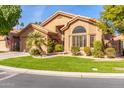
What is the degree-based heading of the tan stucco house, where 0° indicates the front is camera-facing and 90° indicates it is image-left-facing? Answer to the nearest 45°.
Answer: approximately 0°

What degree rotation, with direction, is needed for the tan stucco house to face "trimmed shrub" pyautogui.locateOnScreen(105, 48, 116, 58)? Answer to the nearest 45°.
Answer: approximately 45° to its left

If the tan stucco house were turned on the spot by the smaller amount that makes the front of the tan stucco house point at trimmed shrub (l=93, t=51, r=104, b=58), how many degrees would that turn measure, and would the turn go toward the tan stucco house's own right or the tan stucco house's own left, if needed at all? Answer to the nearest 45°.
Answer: approximately 45° to the tan stucco house's own left

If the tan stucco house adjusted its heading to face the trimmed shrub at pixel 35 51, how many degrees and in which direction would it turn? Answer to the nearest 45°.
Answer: approximately 45° to its right

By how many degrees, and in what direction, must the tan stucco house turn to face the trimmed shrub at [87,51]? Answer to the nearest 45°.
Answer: approximately 45° to its left

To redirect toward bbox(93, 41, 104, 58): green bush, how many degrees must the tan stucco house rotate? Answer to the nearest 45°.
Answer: approximately 45° to its left
